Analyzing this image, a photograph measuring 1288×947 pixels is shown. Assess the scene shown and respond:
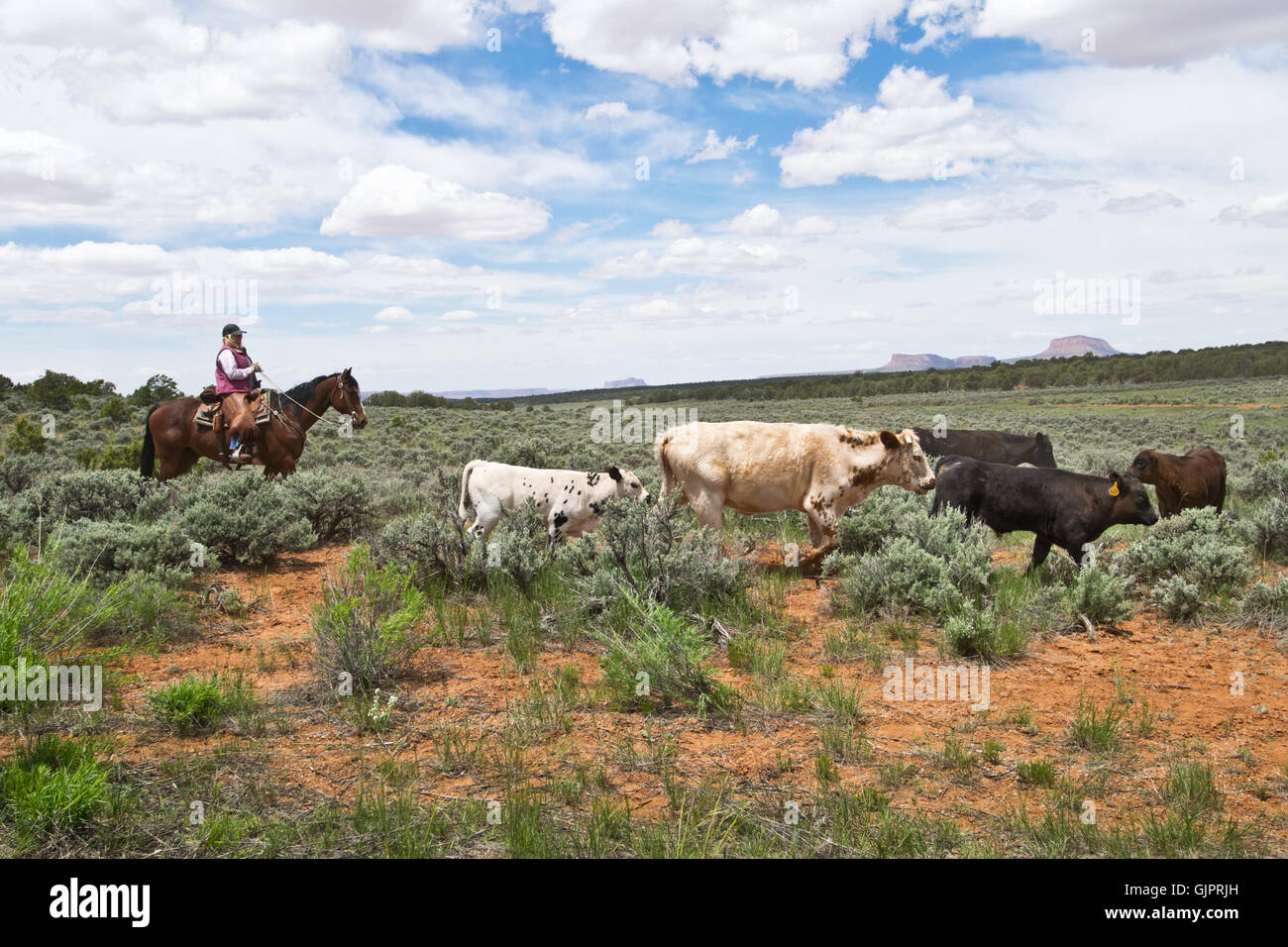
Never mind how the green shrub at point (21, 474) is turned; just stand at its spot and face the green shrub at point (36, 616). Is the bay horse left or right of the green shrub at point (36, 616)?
left

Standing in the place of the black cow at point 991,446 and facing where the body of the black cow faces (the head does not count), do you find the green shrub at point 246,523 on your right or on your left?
on your right

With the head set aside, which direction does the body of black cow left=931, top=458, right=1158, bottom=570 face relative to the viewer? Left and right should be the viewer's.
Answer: facing to the right of the viewer

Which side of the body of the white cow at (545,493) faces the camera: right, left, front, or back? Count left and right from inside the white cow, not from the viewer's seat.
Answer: right

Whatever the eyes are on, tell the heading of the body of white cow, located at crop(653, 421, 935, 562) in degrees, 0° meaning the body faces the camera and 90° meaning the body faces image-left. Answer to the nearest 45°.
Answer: approximately 270°

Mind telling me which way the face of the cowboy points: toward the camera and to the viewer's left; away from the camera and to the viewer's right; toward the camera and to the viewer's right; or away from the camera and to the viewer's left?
toward the camera and to the viewer's right

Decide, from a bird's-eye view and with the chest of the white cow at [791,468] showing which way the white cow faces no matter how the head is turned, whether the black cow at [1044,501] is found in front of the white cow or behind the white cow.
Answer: in front

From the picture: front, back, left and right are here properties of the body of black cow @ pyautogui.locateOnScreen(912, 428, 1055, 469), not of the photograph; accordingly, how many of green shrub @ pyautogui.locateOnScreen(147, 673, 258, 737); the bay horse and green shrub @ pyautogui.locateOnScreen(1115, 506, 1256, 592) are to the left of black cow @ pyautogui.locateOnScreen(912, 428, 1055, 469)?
0

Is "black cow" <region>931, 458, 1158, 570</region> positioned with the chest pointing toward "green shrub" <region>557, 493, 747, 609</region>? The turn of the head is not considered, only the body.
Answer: no

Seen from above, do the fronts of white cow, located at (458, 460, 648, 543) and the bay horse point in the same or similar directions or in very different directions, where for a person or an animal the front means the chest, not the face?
same or similar directions

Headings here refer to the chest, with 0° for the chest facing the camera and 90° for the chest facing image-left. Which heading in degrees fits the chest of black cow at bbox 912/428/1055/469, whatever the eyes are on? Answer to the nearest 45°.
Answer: approximately 270°

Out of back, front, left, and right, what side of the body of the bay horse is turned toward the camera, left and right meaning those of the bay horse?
right

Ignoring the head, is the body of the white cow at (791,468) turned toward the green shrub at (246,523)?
no

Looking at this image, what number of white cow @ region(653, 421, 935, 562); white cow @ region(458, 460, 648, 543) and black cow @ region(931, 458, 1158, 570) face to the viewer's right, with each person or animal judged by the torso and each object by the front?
3

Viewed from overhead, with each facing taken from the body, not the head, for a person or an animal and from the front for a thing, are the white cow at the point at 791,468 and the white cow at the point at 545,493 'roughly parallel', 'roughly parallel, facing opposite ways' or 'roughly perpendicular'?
roughly parallel

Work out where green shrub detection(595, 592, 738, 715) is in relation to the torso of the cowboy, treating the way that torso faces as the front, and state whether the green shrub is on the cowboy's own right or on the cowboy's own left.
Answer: on the cowboy's own right
